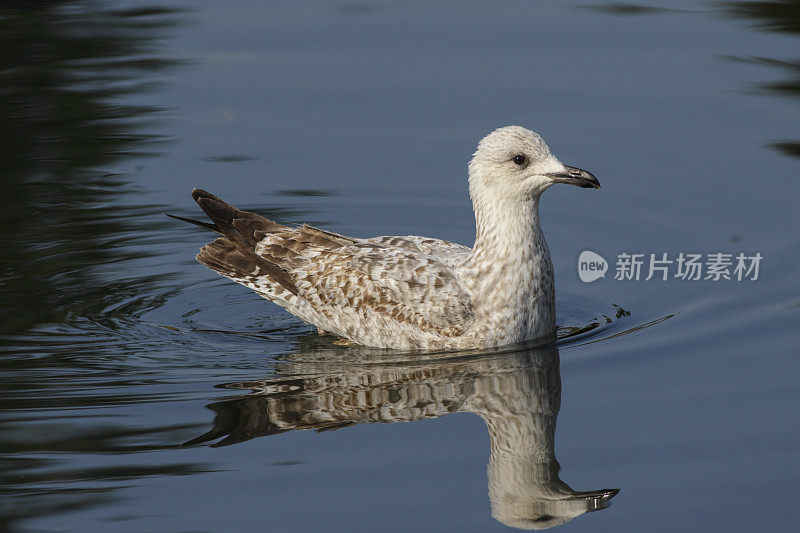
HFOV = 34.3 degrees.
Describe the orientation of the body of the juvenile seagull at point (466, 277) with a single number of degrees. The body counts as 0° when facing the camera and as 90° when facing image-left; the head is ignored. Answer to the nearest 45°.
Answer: approximately 270°
